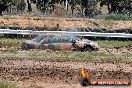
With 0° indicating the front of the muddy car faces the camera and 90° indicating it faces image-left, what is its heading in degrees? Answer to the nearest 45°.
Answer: approximately 270°
